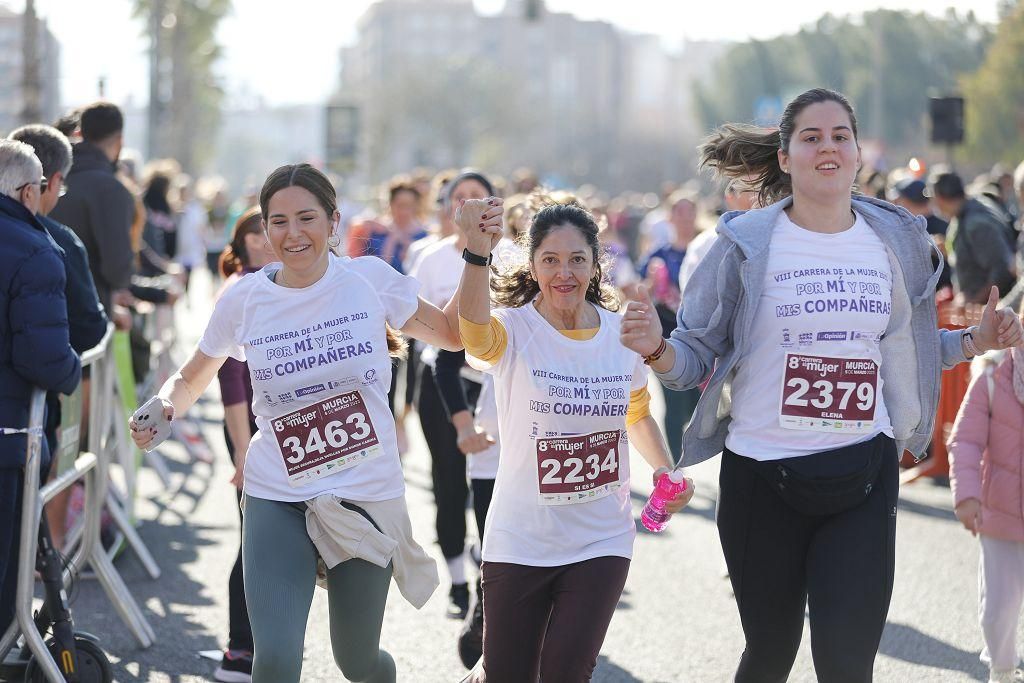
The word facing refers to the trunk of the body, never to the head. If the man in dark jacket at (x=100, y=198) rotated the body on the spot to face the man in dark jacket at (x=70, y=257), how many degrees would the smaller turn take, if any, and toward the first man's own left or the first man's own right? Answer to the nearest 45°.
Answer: approximately 135° to the first man's own right

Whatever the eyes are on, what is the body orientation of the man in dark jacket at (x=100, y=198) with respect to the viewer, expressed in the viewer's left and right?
facing away from the viewer and to the right of the viewer

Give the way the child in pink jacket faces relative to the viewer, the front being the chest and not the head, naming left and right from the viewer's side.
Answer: facing the viewer

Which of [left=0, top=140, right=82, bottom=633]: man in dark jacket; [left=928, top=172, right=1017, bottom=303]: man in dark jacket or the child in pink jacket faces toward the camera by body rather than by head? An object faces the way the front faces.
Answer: the child in pink jacket

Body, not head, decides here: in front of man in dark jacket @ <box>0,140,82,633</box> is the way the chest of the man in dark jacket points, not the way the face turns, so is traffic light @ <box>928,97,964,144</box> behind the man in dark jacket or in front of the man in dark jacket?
in front

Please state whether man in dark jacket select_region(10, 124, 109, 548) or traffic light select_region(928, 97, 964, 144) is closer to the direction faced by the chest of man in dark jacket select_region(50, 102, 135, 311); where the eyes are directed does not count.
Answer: the traffic light

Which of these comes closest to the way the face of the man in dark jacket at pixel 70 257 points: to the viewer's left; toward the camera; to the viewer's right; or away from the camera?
to the viewer's right

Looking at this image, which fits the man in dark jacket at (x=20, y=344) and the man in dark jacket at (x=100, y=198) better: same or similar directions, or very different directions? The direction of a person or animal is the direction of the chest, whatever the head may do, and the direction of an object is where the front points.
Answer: same or similar directions

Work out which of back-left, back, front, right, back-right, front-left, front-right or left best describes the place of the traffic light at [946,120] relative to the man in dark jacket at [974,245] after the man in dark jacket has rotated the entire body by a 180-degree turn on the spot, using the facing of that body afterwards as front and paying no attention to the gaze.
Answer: left

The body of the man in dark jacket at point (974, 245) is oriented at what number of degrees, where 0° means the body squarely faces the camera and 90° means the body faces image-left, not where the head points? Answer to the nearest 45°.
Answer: approximately 90°

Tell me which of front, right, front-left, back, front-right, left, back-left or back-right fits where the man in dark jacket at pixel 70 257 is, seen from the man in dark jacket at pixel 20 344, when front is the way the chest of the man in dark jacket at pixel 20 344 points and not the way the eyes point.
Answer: front-left

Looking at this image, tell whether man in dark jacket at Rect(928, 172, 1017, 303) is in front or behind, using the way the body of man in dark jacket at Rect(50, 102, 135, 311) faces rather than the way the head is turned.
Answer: in front

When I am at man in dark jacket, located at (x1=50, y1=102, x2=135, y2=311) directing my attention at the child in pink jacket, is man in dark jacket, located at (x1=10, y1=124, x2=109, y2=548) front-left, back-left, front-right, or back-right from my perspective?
front-right

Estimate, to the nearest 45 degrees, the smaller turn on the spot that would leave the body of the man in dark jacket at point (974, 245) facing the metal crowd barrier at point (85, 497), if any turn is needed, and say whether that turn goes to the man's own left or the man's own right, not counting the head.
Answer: approximately 45° to the man's own left

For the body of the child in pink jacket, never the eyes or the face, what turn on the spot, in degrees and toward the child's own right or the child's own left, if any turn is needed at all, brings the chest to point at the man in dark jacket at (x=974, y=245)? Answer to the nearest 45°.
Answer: approximately 180°

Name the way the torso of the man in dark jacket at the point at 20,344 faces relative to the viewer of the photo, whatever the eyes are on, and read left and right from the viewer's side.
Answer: facing away from the viewer and to the right of the viewer

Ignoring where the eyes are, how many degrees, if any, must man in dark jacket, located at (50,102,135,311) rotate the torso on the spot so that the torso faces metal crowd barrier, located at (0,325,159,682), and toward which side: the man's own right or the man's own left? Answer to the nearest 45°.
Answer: approximately 135° to the man's own right

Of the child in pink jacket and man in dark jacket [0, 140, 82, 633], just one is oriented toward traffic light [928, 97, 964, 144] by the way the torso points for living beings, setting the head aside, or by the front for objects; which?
the man in dark jacket
